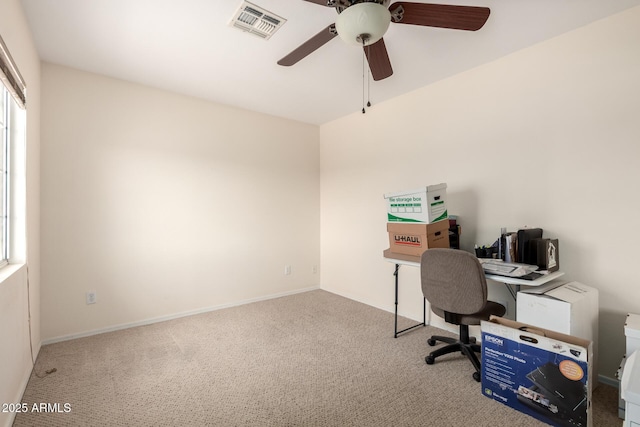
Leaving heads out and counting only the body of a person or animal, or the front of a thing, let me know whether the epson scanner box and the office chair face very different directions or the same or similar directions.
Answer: very different directions

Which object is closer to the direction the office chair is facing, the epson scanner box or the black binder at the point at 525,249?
the black binder

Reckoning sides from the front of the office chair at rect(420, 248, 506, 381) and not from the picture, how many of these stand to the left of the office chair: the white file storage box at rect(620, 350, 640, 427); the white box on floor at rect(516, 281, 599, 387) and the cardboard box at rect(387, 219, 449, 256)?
1

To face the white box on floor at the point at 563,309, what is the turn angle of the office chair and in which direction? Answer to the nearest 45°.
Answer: approximately 45° to its right

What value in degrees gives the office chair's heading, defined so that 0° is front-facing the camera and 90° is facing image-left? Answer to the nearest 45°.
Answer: approximately 225°

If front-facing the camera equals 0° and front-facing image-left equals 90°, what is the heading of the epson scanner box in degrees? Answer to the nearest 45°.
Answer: approximately 45°

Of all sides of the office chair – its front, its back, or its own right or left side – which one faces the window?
back

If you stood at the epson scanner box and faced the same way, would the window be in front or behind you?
in front
